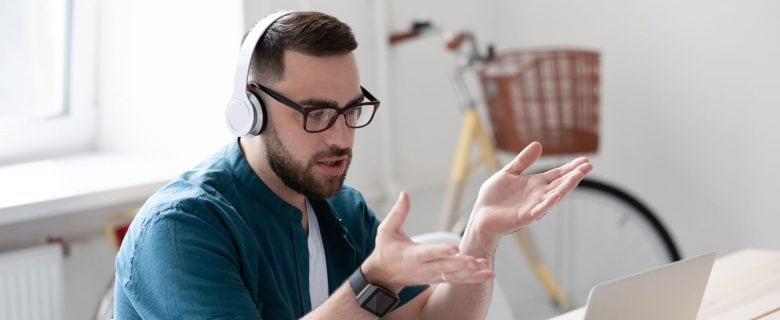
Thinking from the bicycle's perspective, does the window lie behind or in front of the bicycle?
behind

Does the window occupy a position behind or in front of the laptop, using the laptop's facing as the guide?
in front

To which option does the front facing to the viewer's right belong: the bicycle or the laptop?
the bicycle

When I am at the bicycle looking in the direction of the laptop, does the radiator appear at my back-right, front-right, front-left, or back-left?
front-right

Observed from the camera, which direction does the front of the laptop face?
facing away from the viewer and to the left of the viewer

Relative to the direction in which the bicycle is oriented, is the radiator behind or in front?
behind

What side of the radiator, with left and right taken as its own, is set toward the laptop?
front

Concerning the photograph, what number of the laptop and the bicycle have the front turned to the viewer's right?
1

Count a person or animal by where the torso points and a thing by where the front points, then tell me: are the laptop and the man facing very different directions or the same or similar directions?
very different directions

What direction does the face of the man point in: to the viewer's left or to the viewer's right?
to the viewer's right

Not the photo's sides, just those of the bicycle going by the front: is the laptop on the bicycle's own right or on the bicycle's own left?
on the bicycle's own right

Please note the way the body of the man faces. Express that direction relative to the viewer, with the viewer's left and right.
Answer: facing the viewer and to the right of the viewer

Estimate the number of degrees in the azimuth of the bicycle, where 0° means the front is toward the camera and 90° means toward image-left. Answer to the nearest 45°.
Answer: approximately 270°

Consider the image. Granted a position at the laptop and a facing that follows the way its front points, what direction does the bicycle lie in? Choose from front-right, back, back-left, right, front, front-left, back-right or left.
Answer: front-right
